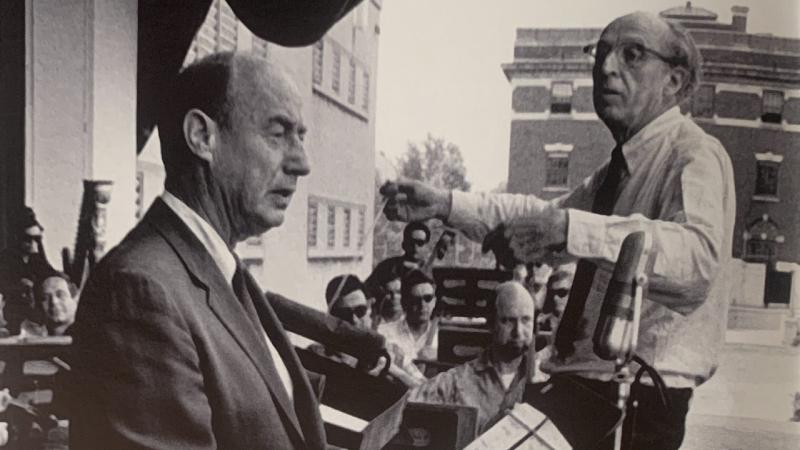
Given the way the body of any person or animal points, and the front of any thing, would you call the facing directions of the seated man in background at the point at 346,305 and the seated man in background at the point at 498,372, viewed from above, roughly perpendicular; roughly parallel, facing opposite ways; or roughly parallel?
roughly parallel

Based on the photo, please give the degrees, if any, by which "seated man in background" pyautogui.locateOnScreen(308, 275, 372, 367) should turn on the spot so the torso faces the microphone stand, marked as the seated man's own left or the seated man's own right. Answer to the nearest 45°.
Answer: approximately 45° to the seated man's own left

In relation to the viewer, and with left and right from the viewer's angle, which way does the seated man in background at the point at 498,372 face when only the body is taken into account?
facing the viewer and to the right of the viewer

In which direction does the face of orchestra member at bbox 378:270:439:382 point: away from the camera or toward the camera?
toward the camera

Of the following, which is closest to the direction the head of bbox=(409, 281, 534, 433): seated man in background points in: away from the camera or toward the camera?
toward the camera

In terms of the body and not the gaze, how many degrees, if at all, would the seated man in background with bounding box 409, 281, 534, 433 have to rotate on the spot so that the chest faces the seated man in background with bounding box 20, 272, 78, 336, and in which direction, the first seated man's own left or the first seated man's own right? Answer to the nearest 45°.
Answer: approximately 135° to the first seated man's own right

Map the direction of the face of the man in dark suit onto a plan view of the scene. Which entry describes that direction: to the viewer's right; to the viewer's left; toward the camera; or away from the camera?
to the viewer's right

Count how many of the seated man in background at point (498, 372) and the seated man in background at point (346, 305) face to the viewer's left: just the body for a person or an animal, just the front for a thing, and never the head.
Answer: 0

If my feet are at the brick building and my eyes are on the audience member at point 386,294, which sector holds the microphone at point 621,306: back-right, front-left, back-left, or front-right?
front-left
